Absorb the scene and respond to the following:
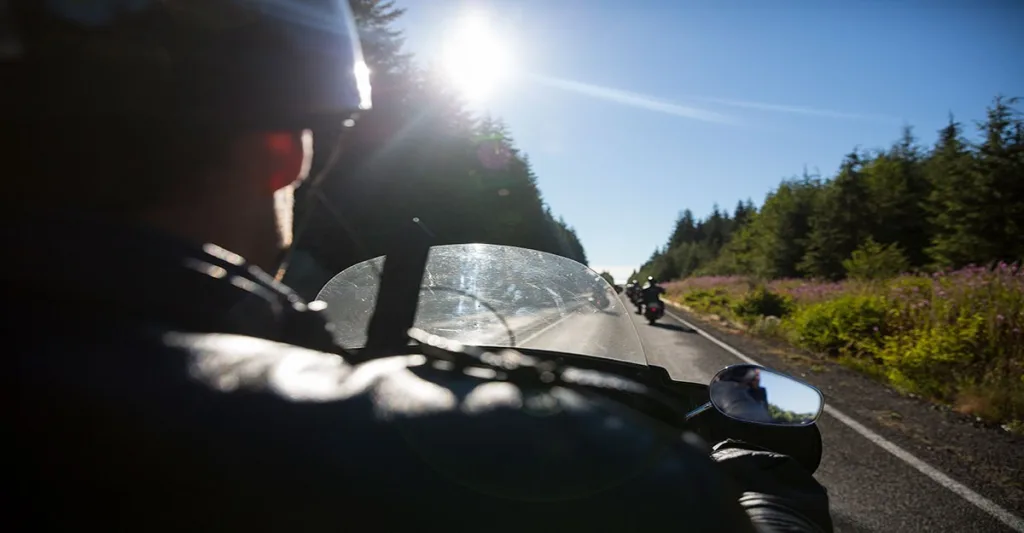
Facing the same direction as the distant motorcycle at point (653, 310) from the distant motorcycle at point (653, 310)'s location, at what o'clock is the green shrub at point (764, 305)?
The green shrub is roughly at 2 o'clock from the distant motorcycle.

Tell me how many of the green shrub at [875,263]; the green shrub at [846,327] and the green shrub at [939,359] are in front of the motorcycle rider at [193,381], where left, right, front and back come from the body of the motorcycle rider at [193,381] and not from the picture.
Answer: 3

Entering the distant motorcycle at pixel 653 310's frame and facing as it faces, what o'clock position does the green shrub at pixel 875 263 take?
The green shrub is roughly at 2 o'clock from the distant motorcycle.

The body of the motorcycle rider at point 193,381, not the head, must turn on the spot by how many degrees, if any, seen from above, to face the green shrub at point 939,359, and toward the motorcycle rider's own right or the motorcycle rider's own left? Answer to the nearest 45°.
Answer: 0° — they already face it

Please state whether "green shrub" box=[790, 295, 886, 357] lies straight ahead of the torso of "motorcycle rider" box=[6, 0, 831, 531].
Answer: yes

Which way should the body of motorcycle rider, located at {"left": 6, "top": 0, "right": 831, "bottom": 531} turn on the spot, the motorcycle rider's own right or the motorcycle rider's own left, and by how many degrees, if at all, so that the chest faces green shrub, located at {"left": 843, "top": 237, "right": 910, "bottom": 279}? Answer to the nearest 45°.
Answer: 0° — they already face it

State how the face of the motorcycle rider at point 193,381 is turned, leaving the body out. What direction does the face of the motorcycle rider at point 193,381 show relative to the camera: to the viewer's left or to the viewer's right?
to the viewer's right

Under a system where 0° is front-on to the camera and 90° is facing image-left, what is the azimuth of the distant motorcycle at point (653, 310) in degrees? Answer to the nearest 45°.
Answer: approximately 180°

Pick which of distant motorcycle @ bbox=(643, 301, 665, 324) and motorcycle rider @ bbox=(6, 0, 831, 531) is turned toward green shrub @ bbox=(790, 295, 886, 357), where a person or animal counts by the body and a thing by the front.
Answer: the motorcycle rider

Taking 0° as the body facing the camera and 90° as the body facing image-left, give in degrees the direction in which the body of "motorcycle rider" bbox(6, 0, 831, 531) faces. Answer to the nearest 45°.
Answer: approximately 225°
